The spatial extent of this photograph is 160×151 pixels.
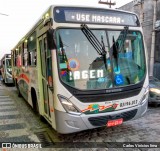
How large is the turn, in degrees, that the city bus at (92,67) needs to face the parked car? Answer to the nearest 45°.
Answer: approximately 90° to its left

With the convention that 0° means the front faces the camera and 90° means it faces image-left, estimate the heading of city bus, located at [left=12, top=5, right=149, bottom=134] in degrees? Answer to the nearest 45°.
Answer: approximately 315°

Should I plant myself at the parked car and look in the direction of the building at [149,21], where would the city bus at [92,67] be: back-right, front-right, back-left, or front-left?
back-left

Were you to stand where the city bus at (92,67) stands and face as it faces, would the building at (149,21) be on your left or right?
on your left
